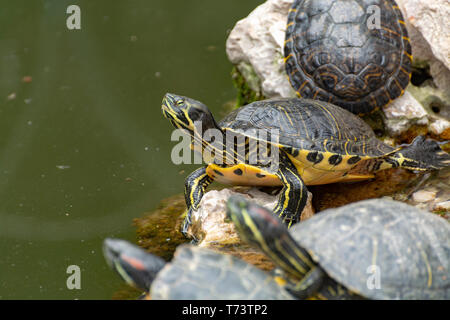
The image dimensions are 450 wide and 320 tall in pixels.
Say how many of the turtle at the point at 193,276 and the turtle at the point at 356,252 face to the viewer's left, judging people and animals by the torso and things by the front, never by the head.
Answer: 2

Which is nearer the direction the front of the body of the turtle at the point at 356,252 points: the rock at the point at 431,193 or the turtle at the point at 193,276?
the turtle

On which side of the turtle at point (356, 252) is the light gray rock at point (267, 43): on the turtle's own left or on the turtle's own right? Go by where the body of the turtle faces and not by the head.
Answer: on the turtle's own right

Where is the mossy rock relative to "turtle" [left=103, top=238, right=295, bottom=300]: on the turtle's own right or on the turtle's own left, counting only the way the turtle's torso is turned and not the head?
on the turtle's own right

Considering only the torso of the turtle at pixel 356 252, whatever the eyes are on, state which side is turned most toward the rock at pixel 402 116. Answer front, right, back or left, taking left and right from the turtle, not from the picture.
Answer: right

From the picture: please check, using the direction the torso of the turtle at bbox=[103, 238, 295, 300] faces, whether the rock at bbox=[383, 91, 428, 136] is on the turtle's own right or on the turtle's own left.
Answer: on the turtle's own right

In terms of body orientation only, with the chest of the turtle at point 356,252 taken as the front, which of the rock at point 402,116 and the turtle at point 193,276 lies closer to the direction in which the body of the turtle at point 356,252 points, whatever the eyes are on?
the turtle

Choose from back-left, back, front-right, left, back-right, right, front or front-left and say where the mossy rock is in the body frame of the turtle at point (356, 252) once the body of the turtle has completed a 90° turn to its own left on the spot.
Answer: back-right

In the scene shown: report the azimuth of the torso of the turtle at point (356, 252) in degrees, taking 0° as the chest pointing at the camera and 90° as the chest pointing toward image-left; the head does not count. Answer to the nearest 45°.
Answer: approximately 90°

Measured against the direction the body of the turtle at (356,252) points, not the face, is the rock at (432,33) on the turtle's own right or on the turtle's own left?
on the turtle's own right

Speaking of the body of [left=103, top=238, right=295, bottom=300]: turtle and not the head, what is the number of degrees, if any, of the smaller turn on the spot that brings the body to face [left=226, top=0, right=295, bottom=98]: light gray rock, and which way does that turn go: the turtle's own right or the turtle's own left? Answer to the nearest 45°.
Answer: approximately 90° to the turtle's own right

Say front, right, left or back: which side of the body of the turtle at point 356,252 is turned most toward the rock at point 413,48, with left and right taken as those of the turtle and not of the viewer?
right

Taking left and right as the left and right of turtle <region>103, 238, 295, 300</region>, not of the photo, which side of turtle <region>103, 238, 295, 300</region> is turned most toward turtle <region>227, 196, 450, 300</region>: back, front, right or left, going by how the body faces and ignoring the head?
back

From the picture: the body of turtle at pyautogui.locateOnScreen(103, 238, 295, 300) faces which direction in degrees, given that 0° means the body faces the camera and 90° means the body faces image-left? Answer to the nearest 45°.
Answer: approximately 90°
